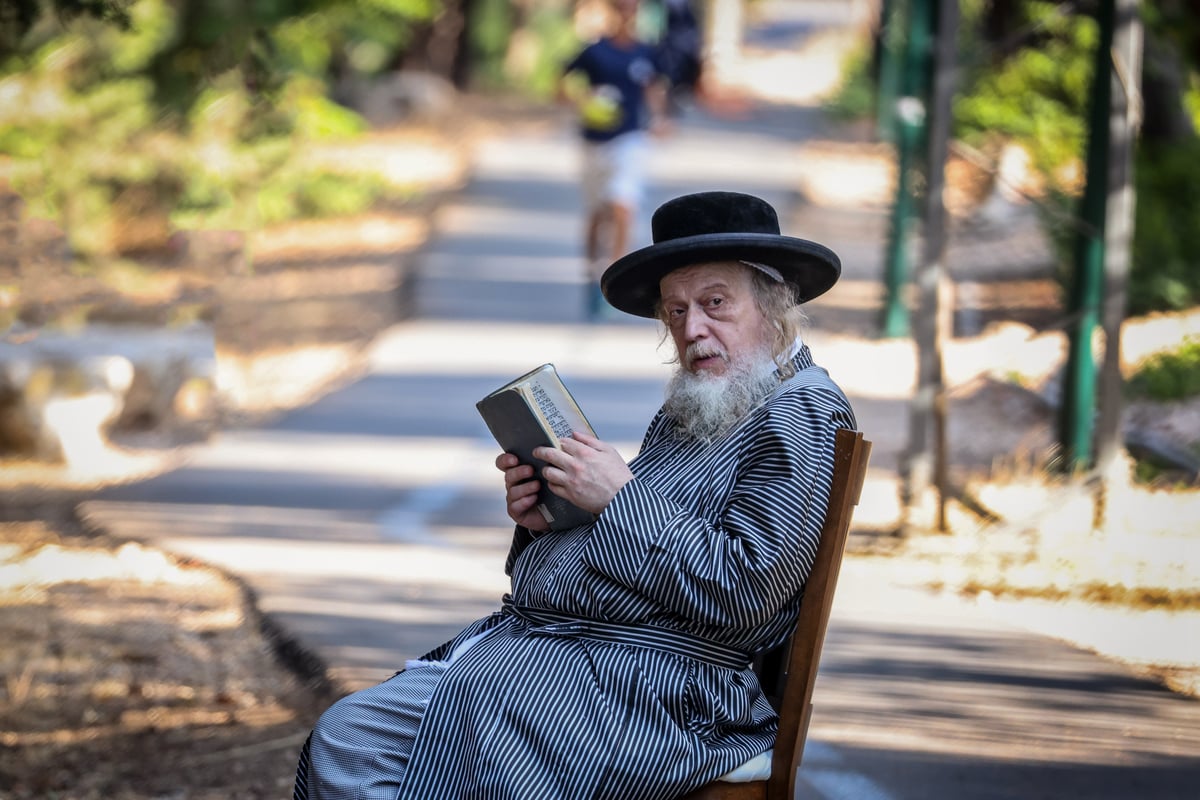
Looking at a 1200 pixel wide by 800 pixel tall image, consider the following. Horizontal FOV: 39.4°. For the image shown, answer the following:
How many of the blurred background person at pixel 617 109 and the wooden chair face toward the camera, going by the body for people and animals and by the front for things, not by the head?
1

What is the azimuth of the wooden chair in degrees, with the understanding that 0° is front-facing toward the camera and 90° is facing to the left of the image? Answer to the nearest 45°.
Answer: approximately 90°

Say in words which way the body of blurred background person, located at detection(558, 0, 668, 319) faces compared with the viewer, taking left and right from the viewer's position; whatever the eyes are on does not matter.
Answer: facing the viewer

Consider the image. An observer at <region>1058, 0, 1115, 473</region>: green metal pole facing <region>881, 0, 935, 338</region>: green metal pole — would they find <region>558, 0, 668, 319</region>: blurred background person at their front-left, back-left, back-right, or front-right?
front-left

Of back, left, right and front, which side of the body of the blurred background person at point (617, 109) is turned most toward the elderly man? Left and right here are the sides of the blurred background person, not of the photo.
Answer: front

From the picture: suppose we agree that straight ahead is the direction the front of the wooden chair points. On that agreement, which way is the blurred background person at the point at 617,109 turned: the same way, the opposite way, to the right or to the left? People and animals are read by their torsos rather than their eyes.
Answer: to the left

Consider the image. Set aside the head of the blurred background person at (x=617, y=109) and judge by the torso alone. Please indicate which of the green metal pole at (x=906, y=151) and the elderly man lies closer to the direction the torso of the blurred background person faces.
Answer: the elderly man

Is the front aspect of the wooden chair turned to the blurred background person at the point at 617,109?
no

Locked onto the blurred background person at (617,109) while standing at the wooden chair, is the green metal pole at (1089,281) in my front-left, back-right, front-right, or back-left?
front-right

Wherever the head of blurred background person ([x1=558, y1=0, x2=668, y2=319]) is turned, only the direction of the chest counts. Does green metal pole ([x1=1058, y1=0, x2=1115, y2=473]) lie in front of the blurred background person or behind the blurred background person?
in front

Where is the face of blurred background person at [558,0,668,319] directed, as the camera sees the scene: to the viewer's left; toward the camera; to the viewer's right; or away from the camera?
toward the camera

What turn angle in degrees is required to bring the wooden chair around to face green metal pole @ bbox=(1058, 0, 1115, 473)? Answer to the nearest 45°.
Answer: approximately 90° to its right

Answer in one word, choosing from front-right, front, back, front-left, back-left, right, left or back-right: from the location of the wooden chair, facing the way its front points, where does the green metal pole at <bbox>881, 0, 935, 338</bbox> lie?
right

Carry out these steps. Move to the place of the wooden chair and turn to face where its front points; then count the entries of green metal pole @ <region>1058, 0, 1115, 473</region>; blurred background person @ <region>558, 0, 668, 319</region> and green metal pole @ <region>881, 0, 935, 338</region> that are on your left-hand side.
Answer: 0
